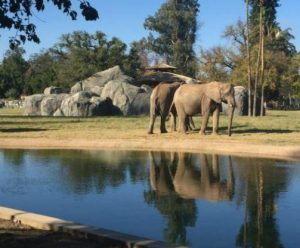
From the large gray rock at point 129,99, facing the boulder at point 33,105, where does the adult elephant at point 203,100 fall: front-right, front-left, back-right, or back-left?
back-left

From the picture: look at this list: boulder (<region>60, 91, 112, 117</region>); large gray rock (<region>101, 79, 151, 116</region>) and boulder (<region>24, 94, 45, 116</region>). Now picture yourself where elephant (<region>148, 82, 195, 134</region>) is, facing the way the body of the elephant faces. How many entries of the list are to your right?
0

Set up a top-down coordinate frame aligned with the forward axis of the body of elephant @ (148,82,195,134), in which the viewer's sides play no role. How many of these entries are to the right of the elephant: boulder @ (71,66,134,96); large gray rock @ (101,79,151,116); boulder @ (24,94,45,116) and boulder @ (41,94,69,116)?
0

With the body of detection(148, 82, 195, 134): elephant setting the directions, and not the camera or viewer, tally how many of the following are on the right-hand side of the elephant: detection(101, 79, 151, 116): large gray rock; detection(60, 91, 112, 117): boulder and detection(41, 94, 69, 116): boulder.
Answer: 0
